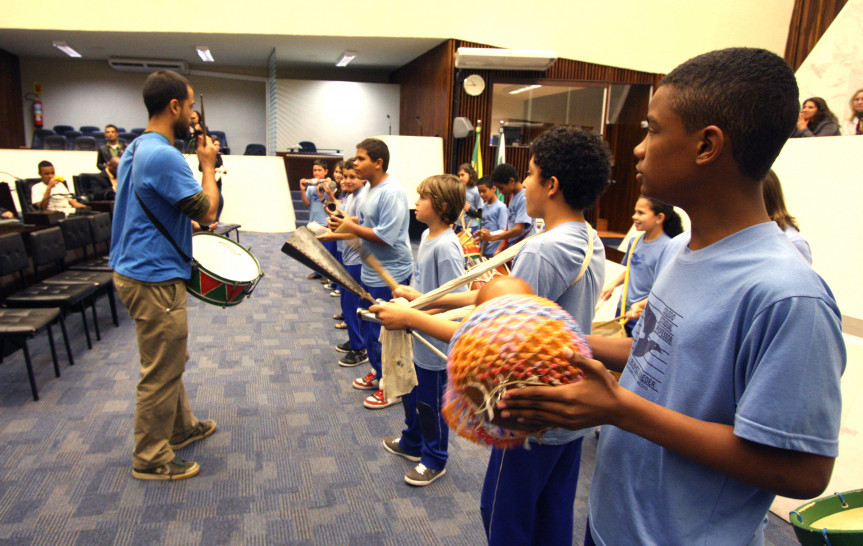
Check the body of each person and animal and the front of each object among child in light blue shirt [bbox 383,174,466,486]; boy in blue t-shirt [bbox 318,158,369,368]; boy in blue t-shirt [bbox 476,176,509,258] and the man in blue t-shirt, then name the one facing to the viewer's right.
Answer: the man in blue t-shirt

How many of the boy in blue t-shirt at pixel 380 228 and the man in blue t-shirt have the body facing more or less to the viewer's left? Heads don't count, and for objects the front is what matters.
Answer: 1

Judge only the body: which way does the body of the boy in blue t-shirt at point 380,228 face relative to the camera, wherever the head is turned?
to the viewer's left

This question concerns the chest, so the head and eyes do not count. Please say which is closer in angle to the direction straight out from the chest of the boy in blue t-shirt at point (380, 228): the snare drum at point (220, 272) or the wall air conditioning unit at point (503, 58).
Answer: the snare drum

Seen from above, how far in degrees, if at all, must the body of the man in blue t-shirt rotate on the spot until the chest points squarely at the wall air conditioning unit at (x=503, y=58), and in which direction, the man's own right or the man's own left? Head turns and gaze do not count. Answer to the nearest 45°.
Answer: approximately 45° to the man's own left

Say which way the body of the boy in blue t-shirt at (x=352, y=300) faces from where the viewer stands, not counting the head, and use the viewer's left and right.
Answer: facing to the left of the viewer

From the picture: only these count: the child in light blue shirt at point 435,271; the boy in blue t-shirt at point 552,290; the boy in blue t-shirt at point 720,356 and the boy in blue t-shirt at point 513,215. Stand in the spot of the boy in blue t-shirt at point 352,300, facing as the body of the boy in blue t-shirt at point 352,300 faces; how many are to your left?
3

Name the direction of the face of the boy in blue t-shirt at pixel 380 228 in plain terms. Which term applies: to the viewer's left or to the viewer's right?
to the viewer's left

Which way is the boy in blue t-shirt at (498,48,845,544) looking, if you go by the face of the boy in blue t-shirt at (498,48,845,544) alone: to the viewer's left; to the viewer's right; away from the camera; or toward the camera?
to the viewer's left

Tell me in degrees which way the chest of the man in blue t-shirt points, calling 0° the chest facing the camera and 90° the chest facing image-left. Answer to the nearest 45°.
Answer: approximately 270°

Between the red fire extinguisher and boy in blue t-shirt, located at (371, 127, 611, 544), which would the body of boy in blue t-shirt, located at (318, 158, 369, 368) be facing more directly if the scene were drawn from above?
the red fire extinguisher

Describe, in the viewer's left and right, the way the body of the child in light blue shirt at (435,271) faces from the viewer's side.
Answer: facing to the left of the viewer
